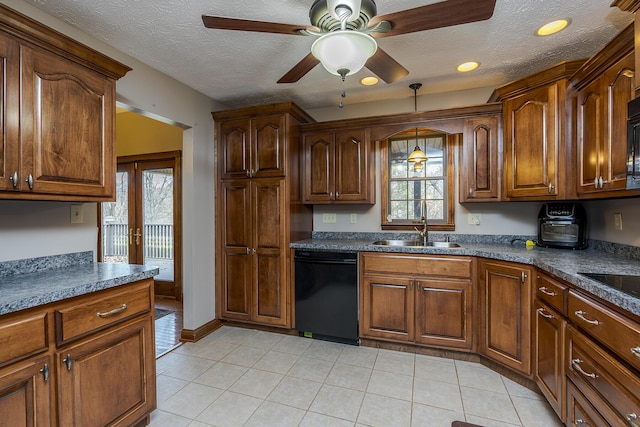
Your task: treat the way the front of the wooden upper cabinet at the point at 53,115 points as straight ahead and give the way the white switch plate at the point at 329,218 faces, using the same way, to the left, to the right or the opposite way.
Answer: to the right

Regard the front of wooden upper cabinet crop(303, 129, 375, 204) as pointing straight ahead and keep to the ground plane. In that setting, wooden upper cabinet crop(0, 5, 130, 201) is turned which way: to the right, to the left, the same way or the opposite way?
to the left

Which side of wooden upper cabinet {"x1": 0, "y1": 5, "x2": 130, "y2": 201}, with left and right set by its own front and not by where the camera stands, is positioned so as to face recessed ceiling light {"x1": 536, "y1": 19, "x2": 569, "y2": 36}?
front

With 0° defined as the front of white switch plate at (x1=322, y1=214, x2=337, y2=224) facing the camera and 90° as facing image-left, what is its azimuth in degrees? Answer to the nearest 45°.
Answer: approximately 0°

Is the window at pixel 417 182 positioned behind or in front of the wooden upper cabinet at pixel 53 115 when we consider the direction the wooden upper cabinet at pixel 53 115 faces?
in front

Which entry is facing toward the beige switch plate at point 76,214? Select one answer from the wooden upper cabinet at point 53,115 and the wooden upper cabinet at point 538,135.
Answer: the wooden upper cabinet at point 538,135

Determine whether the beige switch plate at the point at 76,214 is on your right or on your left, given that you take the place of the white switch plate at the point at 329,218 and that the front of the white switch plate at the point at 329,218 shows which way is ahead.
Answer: on your right

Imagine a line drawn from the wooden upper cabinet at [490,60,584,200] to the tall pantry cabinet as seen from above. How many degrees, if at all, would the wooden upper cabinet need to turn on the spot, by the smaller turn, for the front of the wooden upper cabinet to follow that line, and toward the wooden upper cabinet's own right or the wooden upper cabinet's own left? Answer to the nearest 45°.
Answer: approximately 45° to the wooden upper cabinet's own right

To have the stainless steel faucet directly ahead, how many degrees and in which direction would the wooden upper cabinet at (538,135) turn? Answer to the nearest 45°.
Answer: approximately 45° to its right

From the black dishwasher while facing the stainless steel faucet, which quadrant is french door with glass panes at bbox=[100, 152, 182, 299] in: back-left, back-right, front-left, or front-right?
back-left

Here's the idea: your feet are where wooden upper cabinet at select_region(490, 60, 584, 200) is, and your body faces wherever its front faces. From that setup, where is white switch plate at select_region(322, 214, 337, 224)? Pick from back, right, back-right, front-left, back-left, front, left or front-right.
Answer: front-right

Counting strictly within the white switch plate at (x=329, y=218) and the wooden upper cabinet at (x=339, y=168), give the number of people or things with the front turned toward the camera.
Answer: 2
